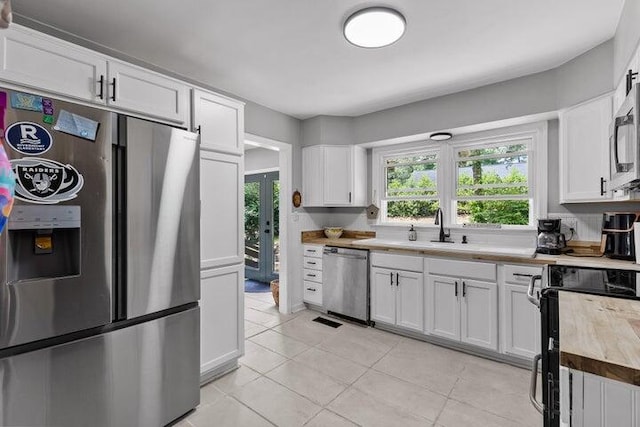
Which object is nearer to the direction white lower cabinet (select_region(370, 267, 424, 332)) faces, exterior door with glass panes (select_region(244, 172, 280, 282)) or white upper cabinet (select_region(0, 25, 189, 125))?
the white upper cabinet

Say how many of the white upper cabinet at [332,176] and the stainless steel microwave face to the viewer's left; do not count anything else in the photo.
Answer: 1

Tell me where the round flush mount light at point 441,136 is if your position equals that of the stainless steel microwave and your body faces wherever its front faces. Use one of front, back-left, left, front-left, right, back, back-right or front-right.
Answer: front-right

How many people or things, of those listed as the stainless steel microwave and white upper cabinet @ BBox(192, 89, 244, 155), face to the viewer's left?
1

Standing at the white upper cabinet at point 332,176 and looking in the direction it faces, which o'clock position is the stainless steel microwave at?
The stainless steel microwave is roughly at 11 o'clock from the white upper cabinet.

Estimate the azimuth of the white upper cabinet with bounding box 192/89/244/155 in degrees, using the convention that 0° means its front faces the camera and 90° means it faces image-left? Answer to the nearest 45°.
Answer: approximately 315°

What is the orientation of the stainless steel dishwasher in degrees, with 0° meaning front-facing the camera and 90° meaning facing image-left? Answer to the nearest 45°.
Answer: approximately 45°

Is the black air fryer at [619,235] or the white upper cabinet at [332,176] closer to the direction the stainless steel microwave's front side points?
the white upper cabinet

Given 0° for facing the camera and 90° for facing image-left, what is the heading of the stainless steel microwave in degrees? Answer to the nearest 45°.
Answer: approximately 90°
